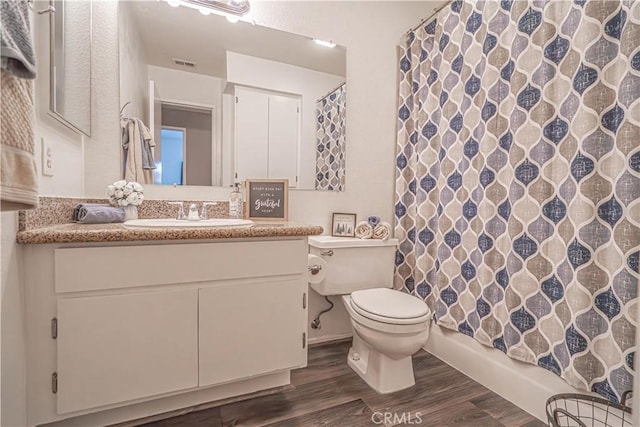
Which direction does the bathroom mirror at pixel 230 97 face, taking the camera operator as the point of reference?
facing the viewer

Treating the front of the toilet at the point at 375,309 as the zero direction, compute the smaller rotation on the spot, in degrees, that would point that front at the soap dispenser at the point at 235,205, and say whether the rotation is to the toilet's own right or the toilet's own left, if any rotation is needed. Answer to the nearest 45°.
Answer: approximately 135° to the toilet's own right

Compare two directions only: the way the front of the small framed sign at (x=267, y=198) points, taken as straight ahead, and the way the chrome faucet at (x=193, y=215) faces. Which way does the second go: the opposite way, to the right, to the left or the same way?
the same way

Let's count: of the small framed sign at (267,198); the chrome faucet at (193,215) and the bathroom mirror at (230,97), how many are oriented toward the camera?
3

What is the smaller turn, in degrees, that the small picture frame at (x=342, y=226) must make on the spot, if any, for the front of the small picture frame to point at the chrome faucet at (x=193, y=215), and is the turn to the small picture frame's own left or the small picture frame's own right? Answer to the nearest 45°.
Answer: approximately 45° to the small picture frame's own right

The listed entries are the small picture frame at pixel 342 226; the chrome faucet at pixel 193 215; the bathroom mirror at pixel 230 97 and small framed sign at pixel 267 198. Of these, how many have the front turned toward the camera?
4

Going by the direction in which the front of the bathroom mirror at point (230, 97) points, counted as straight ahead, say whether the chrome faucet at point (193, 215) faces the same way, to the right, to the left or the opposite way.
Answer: the same way

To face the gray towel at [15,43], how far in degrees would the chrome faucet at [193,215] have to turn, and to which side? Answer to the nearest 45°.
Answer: approximately 45° to its right

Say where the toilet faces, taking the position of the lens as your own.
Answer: facing the viewer and to the right of the viewer

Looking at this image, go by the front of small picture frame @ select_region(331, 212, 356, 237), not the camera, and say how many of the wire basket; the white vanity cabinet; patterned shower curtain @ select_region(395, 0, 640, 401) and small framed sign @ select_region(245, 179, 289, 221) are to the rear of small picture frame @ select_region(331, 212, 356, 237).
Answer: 0

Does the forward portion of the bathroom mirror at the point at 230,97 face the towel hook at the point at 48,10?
no

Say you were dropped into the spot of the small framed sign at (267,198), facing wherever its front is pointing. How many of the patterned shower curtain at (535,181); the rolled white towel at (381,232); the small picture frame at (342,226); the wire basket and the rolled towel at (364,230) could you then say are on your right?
0

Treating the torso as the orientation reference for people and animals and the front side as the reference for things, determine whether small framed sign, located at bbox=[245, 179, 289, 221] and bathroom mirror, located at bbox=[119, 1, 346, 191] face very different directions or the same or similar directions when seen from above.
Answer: same or similar directions

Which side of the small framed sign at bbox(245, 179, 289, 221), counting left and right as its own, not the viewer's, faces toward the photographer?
front

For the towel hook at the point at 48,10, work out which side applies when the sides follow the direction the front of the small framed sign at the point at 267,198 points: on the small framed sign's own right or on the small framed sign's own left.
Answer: on the small framed sign's own right

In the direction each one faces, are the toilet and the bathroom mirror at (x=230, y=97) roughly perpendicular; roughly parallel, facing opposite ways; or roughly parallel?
roughly parallel
